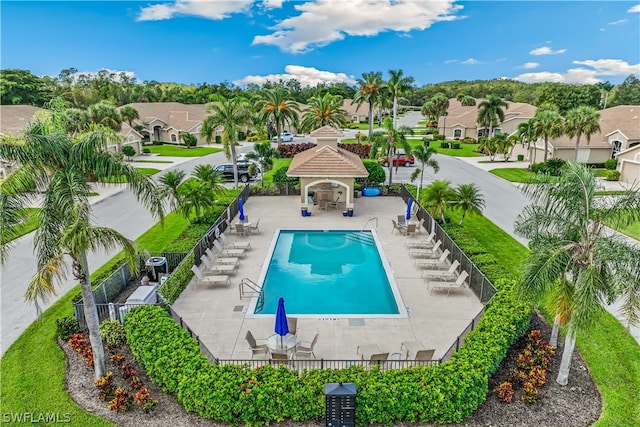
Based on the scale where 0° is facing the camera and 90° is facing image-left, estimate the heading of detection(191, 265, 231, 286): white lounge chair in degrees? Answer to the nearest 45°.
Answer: approximately 270°

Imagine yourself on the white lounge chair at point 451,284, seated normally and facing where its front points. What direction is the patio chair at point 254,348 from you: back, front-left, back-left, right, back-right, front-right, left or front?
front-left

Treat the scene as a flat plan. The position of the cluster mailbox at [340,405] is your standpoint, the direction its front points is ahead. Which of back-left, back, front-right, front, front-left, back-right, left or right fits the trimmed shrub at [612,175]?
back-left

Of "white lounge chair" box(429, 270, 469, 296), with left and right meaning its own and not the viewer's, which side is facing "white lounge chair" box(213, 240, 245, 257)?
front

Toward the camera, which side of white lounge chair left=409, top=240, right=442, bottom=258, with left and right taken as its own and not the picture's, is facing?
left

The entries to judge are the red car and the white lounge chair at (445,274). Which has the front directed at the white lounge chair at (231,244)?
the white lounge chair at (445,274)

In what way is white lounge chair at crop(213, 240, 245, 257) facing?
to the viewer's right

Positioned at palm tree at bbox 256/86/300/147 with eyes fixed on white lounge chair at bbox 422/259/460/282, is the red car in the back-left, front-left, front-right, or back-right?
front-left

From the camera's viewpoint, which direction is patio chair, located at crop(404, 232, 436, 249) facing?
to the viewer's left

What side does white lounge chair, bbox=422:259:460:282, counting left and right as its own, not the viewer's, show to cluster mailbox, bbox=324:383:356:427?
left

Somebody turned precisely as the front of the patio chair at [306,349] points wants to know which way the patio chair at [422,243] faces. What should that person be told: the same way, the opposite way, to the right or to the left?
the same way

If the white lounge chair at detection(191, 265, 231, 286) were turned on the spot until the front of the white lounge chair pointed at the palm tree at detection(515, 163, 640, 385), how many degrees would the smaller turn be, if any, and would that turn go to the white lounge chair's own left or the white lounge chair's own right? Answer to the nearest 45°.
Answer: approximately 45° to the white lounge chair's own right

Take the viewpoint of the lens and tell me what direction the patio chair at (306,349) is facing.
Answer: facing to the left of the viewer

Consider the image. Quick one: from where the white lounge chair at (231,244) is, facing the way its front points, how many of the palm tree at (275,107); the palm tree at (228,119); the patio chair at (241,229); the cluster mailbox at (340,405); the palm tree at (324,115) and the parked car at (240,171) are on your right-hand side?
1

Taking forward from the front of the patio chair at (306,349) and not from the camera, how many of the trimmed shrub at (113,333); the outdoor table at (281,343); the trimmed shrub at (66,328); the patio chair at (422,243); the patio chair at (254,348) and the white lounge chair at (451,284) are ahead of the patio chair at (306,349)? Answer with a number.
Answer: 4

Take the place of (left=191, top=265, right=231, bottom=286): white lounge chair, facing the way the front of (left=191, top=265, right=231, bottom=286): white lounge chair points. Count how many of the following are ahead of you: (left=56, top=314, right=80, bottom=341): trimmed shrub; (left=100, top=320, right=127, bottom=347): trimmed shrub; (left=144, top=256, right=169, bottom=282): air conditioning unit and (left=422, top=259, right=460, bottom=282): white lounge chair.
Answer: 1

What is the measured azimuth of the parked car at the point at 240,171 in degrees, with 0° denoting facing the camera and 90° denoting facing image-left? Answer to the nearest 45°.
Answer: approximately 90°

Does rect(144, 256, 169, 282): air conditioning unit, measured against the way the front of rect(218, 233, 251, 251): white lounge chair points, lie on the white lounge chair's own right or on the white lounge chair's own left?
on the white lounge chair's own right
